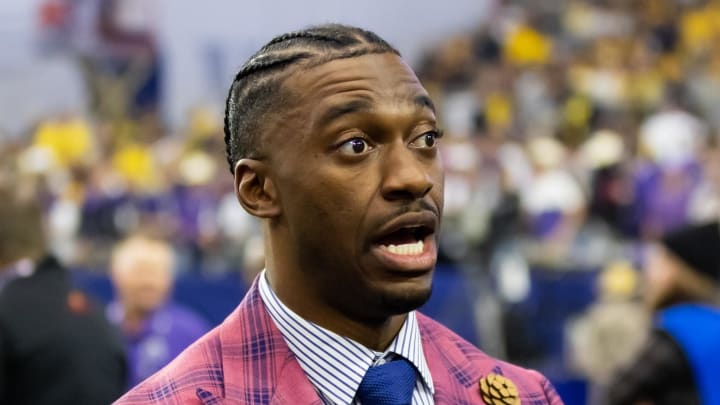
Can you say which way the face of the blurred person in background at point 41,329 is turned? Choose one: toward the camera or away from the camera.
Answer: away from the camera

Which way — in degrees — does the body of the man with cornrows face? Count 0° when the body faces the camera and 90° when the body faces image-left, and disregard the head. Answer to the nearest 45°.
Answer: approximately 315°

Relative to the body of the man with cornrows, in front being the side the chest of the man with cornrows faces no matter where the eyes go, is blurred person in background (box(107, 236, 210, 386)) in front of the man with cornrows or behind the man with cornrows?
behind

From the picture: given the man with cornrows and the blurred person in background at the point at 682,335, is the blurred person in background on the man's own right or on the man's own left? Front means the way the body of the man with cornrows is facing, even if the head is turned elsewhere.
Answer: on the man's own left
